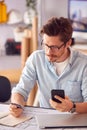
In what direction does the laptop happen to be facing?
away from the camera

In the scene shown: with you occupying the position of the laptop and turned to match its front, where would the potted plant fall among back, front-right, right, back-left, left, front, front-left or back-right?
front
